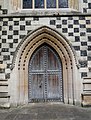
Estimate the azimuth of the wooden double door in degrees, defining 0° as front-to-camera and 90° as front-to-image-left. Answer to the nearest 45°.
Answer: approximately 0°
